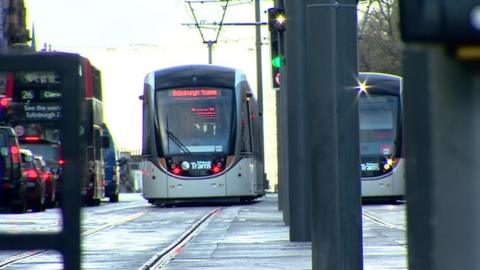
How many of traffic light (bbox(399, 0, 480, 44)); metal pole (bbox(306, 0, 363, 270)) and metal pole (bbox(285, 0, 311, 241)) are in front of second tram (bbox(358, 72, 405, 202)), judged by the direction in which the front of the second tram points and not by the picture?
3

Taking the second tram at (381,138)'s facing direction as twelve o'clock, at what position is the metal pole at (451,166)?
The metal pole is roughly at 12 o'clock from the second tram.

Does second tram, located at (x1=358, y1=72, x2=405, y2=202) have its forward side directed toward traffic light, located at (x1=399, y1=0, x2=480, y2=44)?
yes

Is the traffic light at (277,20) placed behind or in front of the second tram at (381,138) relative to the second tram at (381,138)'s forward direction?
in front

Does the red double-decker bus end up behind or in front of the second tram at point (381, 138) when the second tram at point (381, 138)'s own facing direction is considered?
in front

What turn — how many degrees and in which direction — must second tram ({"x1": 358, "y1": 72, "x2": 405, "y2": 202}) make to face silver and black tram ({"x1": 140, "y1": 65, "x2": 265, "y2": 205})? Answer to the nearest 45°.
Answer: approximately 90° to its right

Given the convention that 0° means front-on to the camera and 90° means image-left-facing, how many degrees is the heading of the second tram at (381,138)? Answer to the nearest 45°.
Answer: approximately 0°

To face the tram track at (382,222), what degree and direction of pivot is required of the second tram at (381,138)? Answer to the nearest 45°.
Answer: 0° — it already faces it
